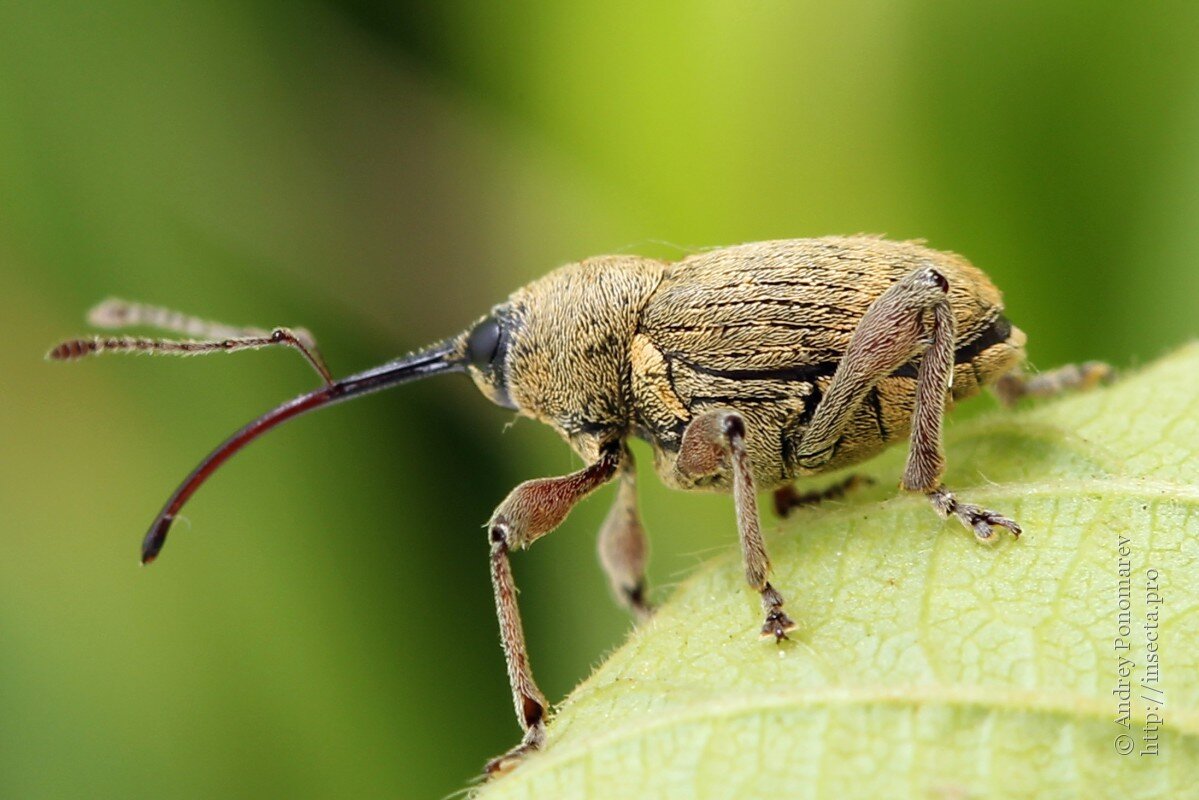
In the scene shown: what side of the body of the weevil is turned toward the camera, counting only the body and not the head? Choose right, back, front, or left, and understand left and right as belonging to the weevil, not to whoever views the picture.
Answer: left
